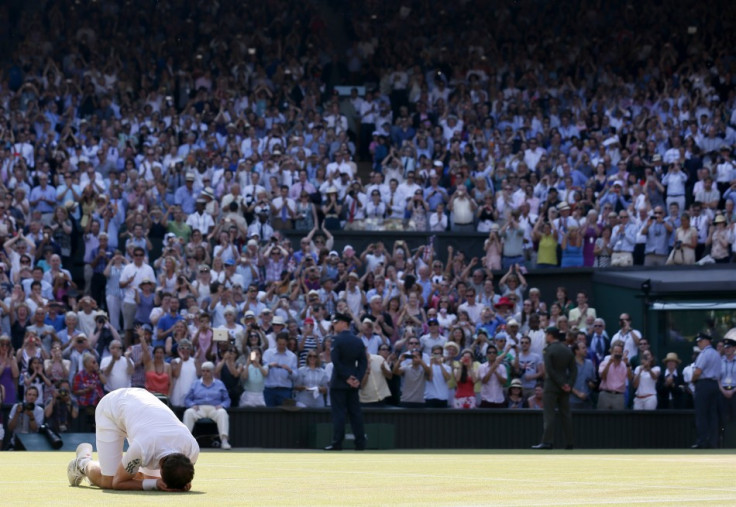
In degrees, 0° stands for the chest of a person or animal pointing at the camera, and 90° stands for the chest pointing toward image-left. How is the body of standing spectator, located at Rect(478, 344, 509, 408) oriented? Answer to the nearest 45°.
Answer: approximately 0°

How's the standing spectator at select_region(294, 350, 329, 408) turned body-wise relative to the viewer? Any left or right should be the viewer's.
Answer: facing the viewer

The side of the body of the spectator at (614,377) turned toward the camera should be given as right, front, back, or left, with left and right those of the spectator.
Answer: front

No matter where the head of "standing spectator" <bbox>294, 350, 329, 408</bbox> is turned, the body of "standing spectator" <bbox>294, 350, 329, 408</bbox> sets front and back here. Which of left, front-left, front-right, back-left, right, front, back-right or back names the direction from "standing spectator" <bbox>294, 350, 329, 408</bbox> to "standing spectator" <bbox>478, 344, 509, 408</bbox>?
left

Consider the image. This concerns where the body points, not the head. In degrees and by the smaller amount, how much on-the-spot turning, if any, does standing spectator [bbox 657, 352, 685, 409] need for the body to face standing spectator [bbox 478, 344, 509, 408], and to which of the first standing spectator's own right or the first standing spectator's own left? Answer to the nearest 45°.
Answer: approximately 45° to the first standing spectator's own right

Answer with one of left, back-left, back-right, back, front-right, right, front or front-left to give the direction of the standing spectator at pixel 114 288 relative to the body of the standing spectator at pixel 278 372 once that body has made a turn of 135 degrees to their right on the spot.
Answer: front

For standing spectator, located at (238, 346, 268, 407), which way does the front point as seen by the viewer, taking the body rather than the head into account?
toward the camera

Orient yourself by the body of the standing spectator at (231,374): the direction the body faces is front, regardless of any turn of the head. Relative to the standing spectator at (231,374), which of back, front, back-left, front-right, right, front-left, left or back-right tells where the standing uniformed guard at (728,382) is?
back-left

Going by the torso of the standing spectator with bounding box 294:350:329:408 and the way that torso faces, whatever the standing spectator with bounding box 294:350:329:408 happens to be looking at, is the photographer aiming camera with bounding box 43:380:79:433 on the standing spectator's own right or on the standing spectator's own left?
on the standing spectator's own right

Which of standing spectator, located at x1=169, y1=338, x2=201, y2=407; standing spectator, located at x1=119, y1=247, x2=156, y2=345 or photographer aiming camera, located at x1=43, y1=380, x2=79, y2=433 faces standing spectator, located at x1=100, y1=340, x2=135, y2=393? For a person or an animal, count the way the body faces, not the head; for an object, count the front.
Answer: standing spectator, located at x1=119, y1=247, x2=156, y2=345

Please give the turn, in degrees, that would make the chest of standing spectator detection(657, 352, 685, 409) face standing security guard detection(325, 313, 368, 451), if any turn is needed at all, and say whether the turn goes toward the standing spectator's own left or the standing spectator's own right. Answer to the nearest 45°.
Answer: approximately 45° to the standing spectator's own right

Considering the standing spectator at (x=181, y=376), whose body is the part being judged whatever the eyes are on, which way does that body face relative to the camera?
toward the camera
